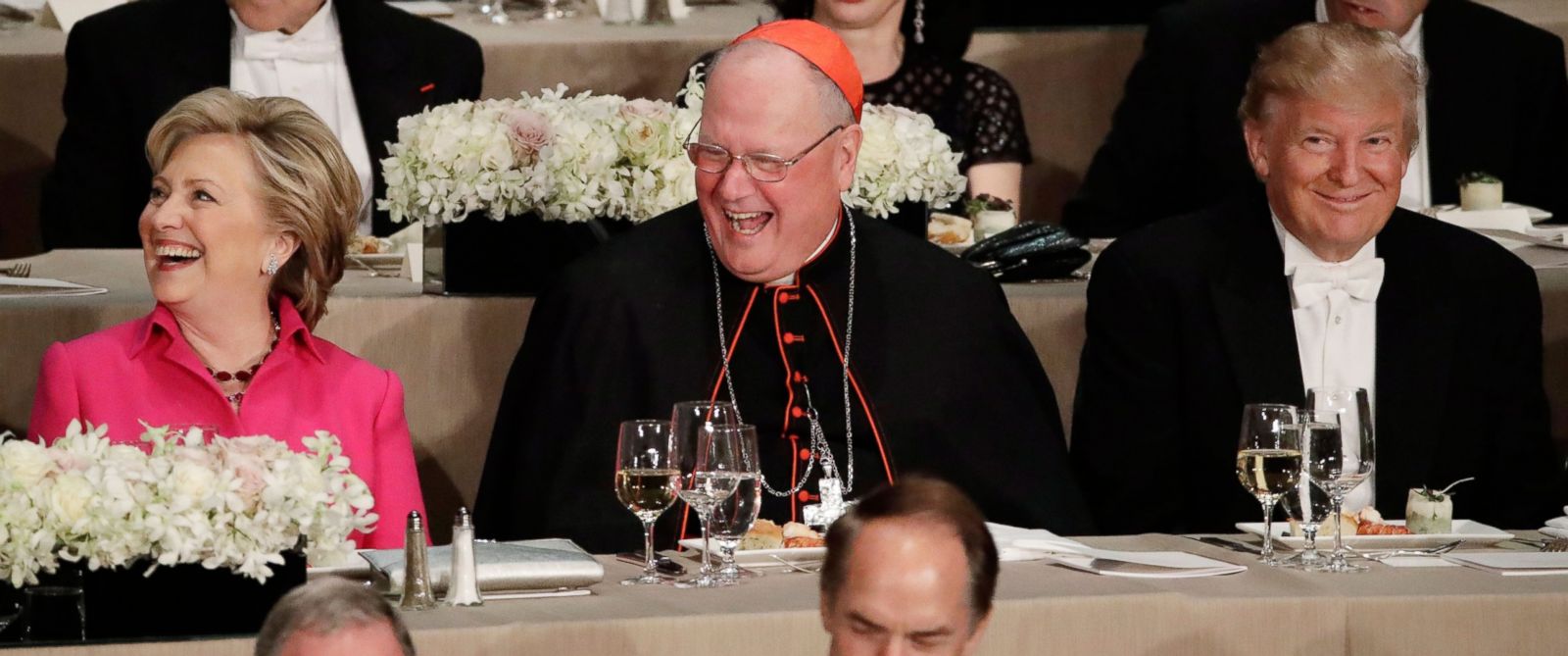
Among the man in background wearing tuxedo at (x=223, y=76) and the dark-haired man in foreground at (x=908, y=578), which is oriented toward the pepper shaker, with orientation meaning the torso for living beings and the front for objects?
the man in background wearing tuxedo

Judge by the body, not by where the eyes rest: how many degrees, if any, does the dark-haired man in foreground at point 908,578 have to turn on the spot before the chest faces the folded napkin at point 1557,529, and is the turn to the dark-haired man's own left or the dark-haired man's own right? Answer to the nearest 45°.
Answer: approximately 135° to the dark-haired man's own left

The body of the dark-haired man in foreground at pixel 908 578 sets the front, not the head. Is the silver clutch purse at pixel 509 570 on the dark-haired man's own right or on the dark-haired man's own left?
on the dark-haired man's own right

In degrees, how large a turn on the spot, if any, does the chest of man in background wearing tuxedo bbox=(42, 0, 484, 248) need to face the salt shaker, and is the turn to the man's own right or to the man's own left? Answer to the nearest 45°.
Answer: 0° — they already face it

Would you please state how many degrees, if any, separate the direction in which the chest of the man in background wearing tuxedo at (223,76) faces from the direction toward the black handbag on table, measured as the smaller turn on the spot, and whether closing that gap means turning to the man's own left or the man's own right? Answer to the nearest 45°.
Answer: approximately 45° to the man's own left
